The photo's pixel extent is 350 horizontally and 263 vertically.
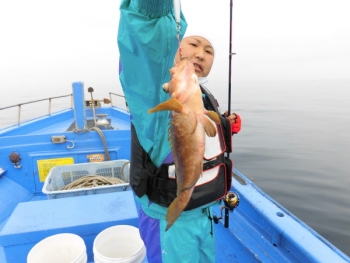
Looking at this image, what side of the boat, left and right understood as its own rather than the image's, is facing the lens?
back
